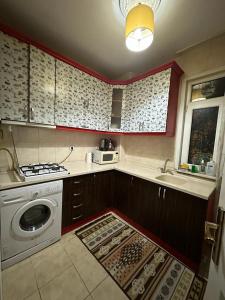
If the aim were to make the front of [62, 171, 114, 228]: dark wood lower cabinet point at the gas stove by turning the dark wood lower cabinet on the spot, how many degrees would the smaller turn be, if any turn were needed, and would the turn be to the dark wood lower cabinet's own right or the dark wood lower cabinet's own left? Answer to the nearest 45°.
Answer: approximately 90° to the dark wood lower cabinet's own right

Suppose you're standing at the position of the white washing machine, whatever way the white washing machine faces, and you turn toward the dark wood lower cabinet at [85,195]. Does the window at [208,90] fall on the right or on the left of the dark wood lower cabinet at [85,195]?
right

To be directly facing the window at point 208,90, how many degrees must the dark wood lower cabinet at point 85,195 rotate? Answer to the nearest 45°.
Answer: approximately 45° to its left

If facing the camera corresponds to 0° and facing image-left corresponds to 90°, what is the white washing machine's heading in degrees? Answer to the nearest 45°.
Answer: approximately 315°

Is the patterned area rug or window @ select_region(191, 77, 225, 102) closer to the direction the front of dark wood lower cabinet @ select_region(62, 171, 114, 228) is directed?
the patterned area rug

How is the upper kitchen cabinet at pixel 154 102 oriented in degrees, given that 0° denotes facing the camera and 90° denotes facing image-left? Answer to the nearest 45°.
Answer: approximately 45°

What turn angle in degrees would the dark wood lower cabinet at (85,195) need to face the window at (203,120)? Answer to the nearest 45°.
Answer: approximately 45° to its left

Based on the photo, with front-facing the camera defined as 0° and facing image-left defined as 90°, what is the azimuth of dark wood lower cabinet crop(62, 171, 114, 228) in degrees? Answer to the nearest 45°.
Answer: approximately 315°
